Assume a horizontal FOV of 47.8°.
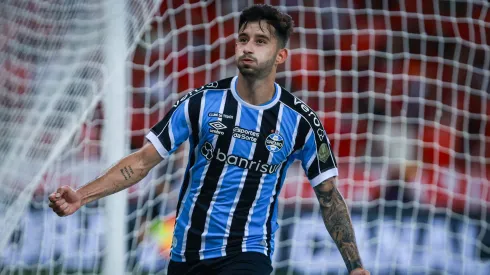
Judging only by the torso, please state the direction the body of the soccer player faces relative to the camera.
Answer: toward the camera
